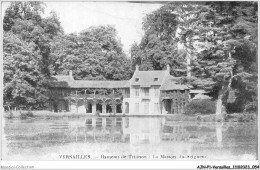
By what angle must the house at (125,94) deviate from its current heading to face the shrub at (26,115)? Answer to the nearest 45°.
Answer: approximately 45° to its right

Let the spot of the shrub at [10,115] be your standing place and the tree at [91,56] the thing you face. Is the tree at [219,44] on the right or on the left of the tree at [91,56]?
right

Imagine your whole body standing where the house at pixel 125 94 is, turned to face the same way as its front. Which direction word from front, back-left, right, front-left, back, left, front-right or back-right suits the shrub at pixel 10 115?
front-right

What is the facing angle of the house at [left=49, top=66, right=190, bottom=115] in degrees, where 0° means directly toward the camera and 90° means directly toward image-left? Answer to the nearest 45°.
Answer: approximately 0°
